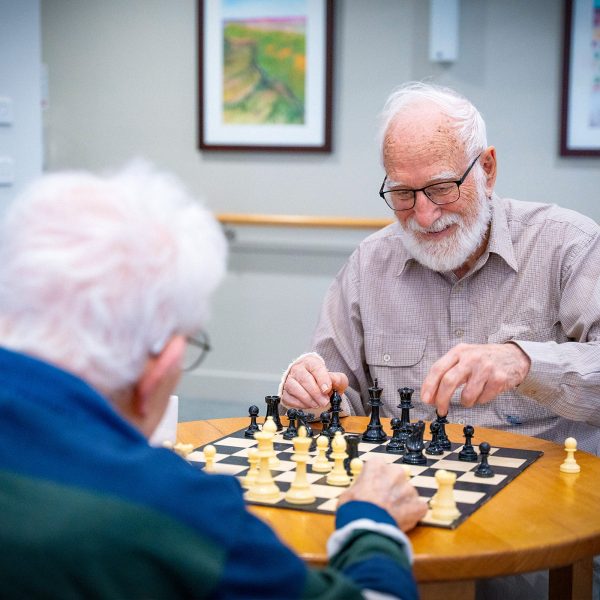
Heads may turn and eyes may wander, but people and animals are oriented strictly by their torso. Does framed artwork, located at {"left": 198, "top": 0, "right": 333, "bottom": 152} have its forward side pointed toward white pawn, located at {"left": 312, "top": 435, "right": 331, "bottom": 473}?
yes

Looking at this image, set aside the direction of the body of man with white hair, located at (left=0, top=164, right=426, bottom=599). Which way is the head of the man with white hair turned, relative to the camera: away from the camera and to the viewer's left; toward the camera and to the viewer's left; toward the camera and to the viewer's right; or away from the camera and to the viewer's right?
away from the camera and to the viewer's right

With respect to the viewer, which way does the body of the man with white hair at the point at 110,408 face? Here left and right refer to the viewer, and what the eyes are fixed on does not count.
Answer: facing away from the viewer and to the right of the viewer

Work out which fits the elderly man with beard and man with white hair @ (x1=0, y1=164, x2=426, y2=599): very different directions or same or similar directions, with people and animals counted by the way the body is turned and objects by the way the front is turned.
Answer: very different directions

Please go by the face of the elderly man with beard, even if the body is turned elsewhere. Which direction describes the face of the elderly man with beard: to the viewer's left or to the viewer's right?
to the viewer's left

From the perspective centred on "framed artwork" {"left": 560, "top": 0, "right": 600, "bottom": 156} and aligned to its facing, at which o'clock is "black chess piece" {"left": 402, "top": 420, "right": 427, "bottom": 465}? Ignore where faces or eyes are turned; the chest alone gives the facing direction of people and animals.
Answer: The black chess piece is roughly at 12 o'clock from the framed artwork.

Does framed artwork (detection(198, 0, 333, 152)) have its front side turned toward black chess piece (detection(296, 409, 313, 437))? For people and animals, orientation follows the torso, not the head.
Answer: yes

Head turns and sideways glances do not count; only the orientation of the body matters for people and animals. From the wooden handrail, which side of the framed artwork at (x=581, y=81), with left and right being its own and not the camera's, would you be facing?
right

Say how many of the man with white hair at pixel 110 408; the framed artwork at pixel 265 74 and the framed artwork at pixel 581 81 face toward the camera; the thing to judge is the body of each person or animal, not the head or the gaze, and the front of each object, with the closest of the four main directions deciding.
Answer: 2

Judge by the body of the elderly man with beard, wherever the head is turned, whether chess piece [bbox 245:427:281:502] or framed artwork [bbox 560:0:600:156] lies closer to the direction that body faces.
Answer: the chess piece

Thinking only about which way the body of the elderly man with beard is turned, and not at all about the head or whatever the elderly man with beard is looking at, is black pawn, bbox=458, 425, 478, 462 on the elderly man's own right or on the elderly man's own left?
on the elderly man's own left

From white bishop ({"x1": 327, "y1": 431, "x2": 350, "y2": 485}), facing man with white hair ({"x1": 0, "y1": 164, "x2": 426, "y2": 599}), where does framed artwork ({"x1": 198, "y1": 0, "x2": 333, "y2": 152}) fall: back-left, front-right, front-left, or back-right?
back-right
